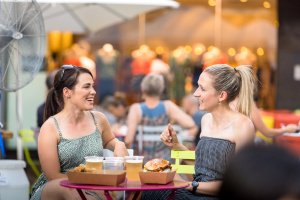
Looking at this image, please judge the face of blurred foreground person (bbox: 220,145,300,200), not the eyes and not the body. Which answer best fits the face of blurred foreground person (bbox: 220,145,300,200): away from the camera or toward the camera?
away from the camera

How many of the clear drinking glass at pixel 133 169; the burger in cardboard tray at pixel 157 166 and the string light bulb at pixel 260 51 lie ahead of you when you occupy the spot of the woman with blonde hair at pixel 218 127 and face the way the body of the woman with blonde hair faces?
2

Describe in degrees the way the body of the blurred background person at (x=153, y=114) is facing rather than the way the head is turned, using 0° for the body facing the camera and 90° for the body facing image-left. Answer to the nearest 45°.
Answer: approximately 180°

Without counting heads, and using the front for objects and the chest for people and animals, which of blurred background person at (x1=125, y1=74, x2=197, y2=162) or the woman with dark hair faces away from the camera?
the blurred background person

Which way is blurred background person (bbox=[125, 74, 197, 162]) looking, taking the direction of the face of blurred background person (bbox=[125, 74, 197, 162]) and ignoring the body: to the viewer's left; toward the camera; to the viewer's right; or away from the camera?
away from the camera

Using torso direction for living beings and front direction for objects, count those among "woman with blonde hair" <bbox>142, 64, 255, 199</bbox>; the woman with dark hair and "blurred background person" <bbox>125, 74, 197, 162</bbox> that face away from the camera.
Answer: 1

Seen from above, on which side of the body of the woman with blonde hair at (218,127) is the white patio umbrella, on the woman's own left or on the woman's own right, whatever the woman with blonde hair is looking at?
on the woman's own right

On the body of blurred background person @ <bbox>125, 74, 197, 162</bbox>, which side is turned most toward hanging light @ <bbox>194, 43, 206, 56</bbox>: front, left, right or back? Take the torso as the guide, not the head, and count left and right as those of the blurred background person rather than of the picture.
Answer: front

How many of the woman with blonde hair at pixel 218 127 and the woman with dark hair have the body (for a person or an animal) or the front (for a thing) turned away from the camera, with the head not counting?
0

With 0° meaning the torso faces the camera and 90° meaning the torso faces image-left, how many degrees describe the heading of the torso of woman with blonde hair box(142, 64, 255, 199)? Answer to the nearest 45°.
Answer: approximately 45°

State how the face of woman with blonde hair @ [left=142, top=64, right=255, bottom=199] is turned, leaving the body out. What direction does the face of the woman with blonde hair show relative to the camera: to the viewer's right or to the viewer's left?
to the viewer's left

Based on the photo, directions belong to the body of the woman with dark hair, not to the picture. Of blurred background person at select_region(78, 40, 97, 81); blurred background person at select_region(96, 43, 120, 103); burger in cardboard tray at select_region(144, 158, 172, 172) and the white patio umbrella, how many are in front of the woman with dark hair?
1

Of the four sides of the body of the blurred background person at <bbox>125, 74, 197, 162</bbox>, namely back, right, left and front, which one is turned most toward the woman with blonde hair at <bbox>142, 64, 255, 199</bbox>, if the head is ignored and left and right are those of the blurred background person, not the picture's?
back

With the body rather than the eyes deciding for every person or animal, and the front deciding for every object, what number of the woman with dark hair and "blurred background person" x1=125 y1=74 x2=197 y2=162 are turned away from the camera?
1

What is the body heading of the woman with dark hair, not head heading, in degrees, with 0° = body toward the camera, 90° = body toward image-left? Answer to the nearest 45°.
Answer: approximately 315°

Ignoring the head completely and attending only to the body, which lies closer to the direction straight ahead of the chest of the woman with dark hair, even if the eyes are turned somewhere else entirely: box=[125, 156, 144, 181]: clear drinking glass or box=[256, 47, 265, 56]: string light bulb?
the clear drinking glass

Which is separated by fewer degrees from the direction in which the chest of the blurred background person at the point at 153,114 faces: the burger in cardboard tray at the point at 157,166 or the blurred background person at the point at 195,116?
the blurred background person
